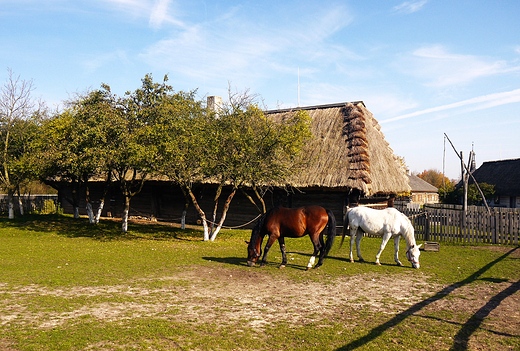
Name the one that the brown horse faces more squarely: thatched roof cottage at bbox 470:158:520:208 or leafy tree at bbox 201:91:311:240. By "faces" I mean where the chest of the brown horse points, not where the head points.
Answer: the leafy tree

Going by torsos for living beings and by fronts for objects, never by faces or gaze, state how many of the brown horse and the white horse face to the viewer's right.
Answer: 1

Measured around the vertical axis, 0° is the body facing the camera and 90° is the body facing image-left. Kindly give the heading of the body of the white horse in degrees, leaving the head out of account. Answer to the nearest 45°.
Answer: approximately 270°

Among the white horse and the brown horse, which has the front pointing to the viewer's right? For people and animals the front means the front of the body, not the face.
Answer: the white horse

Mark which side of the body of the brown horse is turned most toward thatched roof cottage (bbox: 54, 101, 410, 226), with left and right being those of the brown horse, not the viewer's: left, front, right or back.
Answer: right

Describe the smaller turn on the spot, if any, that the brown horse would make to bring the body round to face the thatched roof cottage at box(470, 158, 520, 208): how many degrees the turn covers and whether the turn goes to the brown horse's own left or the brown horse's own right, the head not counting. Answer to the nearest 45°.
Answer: approximately 135° to the brown horse's own right

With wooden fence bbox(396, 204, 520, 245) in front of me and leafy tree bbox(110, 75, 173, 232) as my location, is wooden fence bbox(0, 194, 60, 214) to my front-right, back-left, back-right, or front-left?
back-left

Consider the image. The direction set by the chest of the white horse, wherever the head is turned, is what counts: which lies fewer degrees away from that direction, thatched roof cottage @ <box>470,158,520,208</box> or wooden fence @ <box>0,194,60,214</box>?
the thatched roof cottage

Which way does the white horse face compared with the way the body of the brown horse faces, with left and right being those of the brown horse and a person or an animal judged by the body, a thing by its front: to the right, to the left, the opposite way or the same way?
the opposite way

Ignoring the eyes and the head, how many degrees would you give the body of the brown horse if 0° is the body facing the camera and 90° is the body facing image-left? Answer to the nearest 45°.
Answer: approximately 90°
